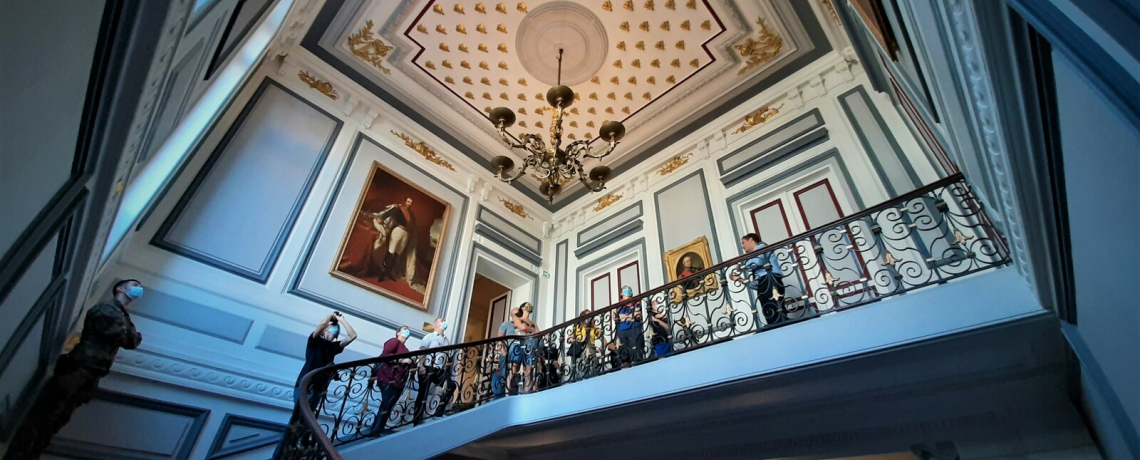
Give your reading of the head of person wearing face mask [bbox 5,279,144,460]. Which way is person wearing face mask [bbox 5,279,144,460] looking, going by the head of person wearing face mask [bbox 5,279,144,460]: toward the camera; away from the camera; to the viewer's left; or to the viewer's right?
to the viewer's right

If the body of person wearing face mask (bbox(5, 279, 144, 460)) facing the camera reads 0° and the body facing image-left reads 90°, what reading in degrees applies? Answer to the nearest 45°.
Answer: approximately 270°

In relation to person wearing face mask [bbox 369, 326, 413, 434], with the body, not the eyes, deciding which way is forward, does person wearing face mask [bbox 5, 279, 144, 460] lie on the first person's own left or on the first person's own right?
on the first person's own right

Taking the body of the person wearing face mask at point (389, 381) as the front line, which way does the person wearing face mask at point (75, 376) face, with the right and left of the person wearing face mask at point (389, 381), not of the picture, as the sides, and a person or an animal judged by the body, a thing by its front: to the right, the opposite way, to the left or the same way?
to the left

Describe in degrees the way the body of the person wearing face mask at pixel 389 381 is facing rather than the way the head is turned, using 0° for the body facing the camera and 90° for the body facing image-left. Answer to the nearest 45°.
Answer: approximately 315°

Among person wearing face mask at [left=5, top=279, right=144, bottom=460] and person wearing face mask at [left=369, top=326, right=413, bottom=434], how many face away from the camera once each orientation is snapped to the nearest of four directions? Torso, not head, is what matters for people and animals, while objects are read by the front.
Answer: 0

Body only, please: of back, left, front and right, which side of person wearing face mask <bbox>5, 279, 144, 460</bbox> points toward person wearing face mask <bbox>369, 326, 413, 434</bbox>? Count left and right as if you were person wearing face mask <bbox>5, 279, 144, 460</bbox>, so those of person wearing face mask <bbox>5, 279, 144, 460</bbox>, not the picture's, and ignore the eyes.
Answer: front

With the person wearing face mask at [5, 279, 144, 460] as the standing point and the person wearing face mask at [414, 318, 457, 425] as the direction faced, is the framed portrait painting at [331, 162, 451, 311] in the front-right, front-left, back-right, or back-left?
front-left
